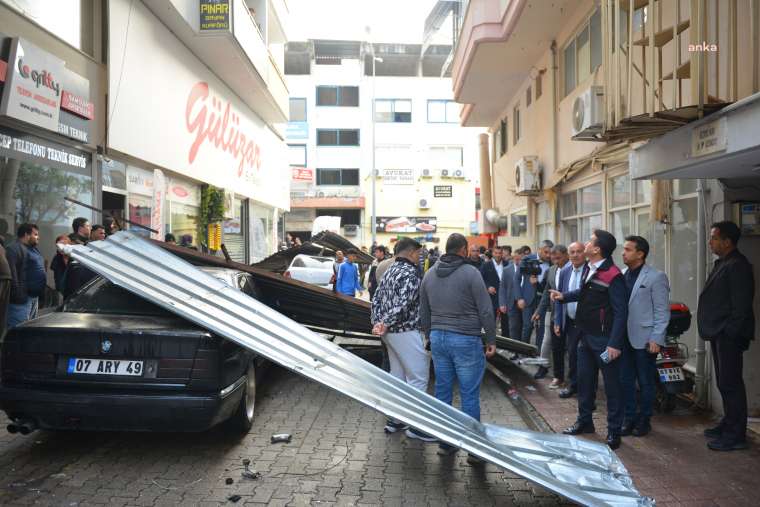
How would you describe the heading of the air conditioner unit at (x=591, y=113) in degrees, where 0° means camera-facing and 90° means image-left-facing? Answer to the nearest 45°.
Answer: approximately 45°

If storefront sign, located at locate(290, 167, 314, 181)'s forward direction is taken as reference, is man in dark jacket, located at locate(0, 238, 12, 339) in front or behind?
in front

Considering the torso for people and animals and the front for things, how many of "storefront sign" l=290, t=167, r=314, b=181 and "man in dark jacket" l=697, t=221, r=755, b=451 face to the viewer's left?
1

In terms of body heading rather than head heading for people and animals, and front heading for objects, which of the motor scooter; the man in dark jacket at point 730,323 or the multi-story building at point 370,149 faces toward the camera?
the multi-story building

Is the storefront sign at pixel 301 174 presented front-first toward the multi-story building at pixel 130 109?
yes

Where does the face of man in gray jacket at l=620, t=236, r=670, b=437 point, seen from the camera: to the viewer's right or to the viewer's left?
to the viewer's left

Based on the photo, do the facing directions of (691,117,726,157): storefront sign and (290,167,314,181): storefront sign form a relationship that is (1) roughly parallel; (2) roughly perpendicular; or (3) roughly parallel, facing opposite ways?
roughly perpendicular

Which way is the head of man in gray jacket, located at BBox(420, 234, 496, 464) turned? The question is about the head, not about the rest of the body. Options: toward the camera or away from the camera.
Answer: away from the camera

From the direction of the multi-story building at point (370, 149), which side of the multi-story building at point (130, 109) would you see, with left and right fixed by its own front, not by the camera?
left

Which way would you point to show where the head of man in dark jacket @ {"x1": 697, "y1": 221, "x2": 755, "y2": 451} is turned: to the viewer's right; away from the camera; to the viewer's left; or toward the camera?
to the viewer's left

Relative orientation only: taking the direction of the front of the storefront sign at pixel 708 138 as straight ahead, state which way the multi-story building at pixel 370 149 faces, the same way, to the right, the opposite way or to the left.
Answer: to the left

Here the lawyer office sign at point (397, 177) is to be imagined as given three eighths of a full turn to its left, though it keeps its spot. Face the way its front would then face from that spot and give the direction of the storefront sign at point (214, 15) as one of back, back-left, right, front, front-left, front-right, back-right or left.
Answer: back-right

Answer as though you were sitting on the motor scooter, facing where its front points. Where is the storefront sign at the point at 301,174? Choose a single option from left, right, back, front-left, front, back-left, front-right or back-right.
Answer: front-left

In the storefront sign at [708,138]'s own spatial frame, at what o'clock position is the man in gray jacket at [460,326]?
The man in gray jacket is roughly at 1 o'clock from the storefront sign.

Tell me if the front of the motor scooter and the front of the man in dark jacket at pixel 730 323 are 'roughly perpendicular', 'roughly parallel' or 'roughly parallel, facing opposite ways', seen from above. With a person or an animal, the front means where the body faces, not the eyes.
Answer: roughly perpendicular
